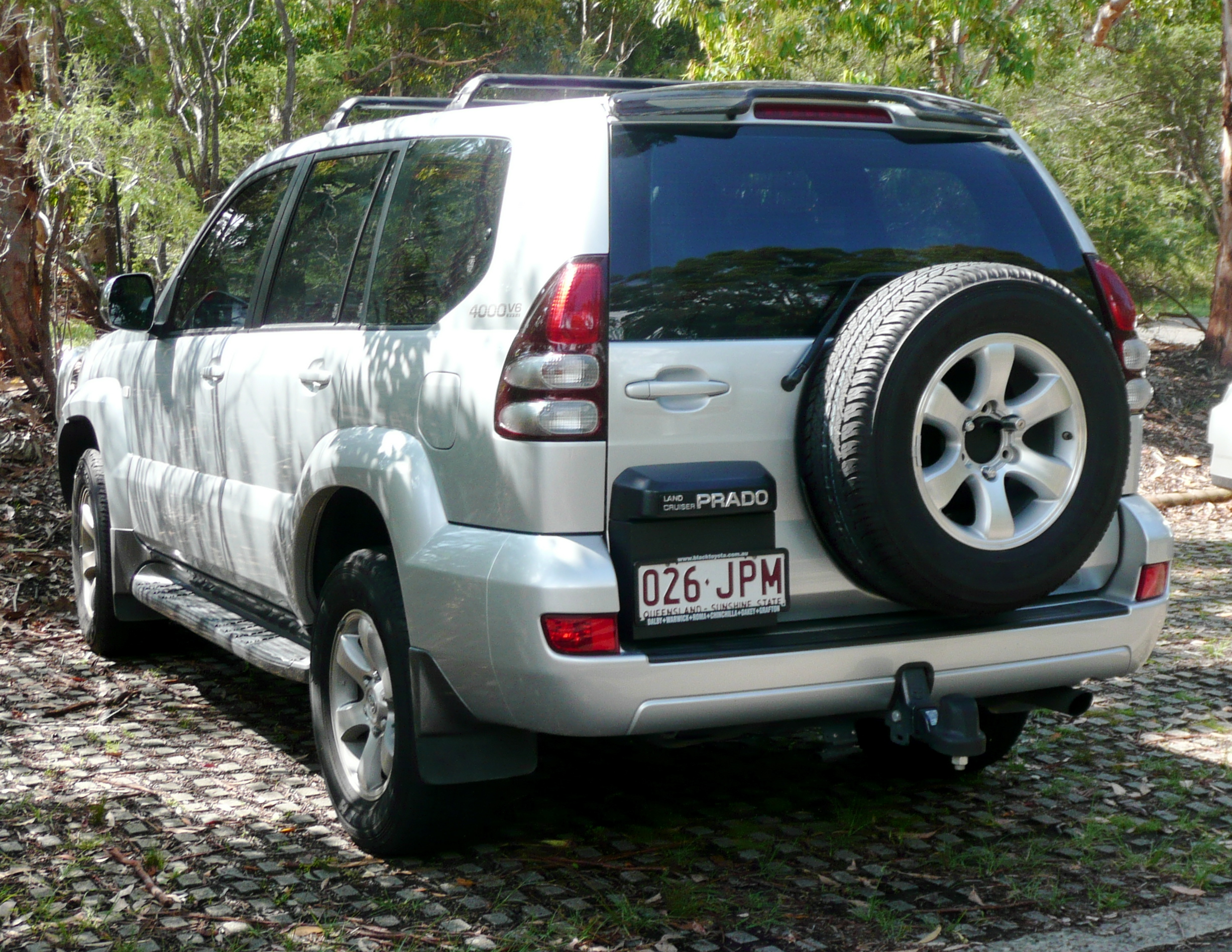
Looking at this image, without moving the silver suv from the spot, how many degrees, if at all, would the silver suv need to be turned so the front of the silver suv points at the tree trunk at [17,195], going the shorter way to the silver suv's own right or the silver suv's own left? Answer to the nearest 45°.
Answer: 0° — it already faces it

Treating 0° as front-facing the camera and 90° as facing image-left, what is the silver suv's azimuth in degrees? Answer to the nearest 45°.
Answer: approximately 135°

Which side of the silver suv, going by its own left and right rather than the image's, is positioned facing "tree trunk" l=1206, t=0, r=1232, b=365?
right
